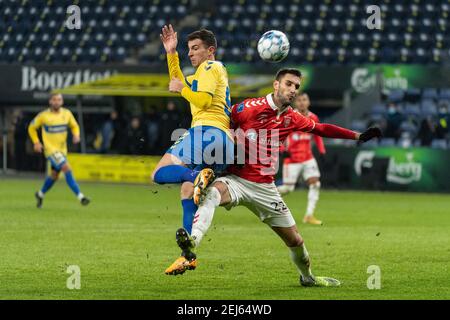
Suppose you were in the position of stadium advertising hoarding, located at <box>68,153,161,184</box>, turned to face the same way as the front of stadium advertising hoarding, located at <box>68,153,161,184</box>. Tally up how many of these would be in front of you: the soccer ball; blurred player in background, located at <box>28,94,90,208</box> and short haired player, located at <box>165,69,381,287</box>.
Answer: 3

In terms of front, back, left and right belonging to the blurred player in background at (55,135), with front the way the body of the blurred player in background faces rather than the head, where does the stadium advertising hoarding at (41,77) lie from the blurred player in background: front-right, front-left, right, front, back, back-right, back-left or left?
back

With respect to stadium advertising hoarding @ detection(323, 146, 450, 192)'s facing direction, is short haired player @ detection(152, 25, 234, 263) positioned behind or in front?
in front

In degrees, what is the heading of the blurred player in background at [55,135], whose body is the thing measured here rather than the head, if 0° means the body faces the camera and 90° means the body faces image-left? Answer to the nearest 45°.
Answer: approximately 0°

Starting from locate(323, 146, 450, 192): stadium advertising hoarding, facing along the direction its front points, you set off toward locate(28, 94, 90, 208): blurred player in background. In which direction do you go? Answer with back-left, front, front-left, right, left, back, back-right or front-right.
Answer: front-right

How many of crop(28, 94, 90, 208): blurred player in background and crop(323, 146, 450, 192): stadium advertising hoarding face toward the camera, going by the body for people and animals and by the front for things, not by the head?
2

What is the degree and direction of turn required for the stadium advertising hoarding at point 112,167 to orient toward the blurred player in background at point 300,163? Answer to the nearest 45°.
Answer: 0° — it already faces them

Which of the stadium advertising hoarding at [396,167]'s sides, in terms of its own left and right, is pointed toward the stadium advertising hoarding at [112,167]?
right

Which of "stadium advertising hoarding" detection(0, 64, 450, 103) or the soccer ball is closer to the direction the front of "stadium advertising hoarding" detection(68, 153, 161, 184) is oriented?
the soccer ball

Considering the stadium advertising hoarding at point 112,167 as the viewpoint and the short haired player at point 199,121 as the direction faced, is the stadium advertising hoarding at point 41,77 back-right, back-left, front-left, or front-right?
back-right
